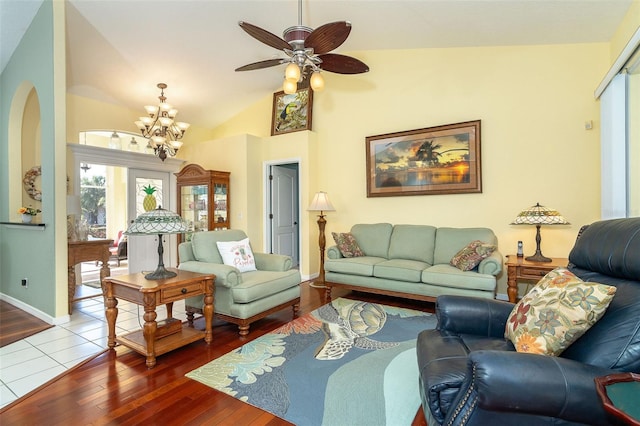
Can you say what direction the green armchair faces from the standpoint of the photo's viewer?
facing the viewer and to the right of the viewer

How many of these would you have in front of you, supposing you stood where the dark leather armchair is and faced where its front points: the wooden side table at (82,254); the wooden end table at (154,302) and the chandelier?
3

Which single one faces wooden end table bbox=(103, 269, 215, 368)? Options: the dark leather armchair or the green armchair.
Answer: the dark leather armchair

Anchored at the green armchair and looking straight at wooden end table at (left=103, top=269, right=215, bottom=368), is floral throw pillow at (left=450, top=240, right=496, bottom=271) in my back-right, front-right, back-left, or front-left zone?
back-left

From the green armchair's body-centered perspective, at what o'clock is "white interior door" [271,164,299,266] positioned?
The white interior door is roughly at 8 o'clock from the green armchair.

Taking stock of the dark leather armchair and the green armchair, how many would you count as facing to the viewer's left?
1

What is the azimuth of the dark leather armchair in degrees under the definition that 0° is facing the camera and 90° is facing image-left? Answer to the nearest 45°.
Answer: approximately 90°

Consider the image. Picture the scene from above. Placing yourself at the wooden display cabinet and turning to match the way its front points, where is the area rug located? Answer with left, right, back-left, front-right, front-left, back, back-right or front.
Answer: front-left

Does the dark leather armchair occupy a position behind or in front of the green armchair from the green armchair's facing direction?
in front

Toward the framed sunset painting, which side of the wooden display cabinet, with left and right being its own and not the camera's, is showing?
left
